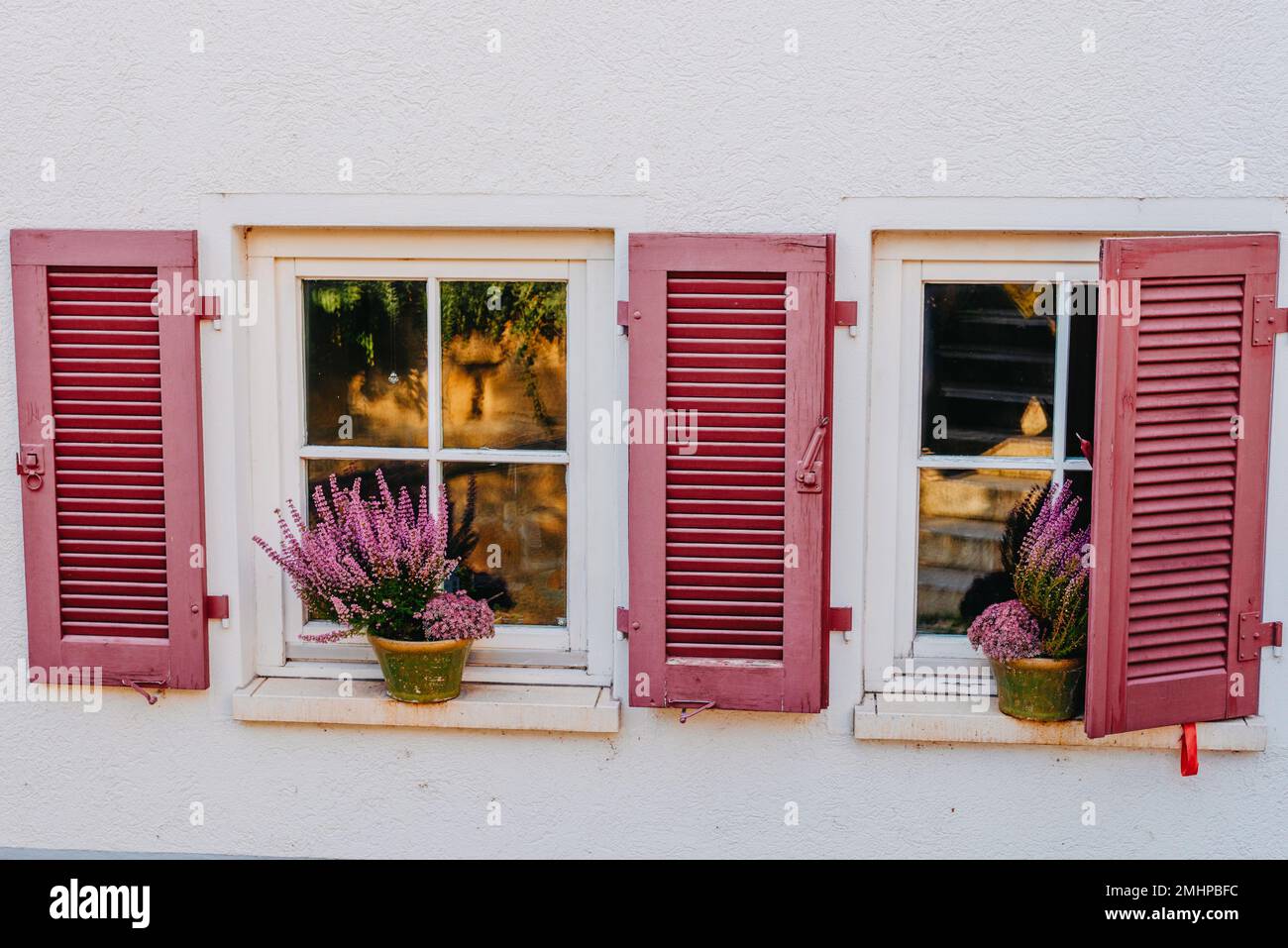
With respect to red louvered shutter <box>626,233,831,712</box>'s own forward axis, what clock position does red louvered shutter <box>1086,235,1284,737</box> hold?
red louvered shutter <box>1086,235,1284,737</box> is roughly at 9 o'clock from red louvered shutter <box>626,233,831,712</box>.

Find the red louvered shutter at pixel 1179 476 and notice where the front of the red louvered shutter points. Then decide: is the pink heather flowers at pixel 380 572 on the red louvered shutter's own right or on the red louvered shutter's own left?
on the red louvered shutter's own right

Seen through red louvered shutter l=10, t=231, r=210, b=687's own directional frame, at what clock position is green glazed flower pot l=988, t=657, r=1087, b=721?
The green glazed flower pot is roughly at 10 o'clock from the red louvered shutter.

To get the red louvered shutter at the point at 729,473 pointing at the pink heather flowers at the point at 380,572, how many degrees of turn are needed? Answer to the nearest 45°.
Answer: approximately 90° to its right

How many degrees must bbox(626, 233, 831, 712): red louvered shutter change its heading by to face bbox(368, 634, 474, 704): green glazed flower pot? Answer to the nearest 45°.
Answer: approximately 90° to its right

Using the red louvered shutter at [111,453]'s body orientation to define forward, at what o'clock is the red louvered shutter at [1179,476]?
the red louvered shutter at [1179,476] is roughly at 10 o'clock from the red louvered shutter at [111,453].

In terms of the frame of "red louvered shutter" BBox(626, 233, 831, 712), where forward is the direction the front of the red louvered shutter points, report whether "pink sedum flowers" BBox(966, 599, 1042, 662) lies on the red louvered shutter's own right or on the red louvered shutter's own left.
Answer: on the red louvered shutter's own left

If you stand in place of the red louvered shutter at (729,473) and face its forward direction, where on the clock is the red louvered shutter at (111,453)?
the red louvered shutter at (111,453) is roughly at 3 o'clock from the red louvered shutter at (729,473).

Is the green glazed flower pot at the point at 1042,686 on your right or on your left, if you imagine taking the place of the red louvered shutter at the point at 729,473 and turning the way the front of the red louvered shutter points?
on your left

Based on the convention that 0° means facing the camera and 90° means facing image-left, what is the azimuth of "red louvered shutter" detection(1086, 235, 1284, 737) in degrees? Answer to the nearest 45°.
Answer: approximately 0°

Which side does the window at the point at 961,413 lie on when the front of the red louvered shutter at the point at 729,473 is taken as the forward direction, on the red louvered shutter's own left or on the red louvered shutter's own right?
on the red louvered shutter's own left

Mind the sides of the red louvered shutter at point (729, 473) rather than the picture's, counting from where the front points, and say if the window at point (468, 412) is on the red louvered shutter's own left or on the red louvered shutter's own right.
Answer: on the red louvered shutter's own right

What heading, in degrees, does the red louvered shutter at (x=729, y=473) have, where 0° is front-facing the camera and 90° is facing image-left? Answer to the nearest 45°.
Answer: approximately 0°
